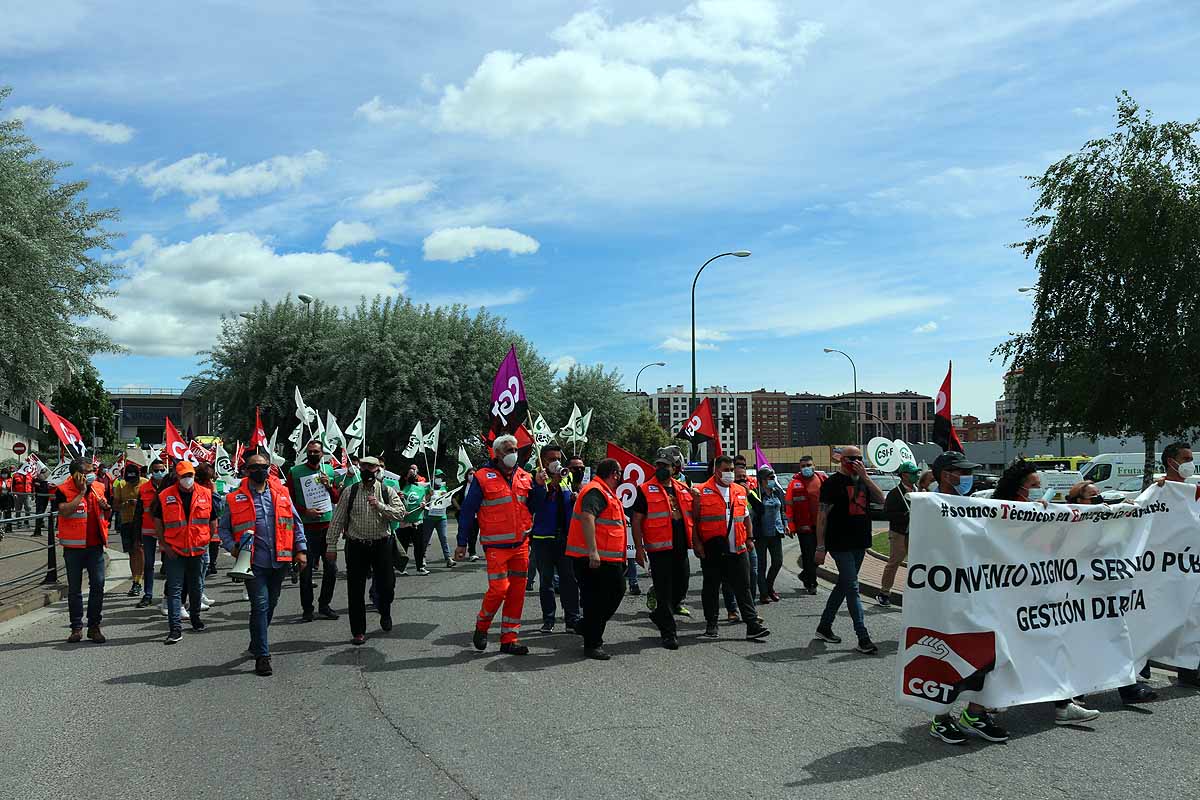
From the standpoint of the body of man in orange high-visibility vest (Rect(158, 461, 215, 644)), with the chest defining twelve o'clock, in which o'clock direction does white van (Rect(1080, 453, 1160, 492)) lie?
The white van is roughly at 8 o'clock from the man in orange high-visibility vest.

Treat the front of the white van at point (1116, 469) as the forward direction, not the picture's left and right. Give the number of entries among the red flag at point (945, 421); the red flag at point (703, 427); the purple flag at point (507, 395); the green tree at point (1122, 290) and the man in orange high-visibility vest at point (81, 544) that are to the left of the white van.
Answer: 5

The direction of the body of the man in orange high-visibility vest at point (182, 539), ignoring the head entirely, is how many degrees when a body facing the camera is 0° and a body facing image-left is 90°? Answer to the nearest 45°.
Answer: approximately 0°

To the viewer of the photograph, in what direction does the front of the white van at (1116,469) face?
facing to the left of the viewer

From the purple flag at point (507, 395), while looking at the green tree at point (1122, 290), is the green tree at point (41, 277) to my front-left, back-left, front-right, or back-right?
back-left

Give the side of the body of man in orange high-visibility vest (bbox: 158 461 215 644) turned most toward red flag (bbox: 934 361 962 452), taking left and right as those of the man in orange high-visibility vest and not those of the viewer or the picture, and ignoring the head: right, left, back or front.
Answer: left

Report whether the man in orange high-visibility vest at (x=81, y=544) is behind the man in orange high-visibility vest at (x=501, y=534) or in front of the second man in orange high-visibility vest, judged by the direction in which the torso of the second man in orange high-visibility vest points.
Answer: behind

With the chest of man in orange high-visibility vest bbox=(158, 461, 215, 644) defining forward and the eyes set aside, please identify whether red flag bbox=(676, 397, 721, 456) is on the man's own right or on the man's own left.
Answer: on the man's own left
